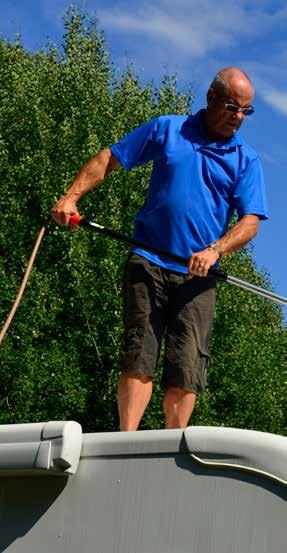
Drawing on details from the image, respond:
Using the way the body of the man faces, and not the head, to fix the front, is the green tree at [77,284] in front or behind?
behind

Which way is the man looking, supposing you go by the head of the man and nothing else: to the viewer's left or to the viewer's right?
to the viewer's right

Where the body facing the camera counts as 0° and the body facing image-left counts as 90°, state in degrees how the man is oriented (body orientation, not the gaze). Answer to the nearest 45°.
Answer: approximately 0°
